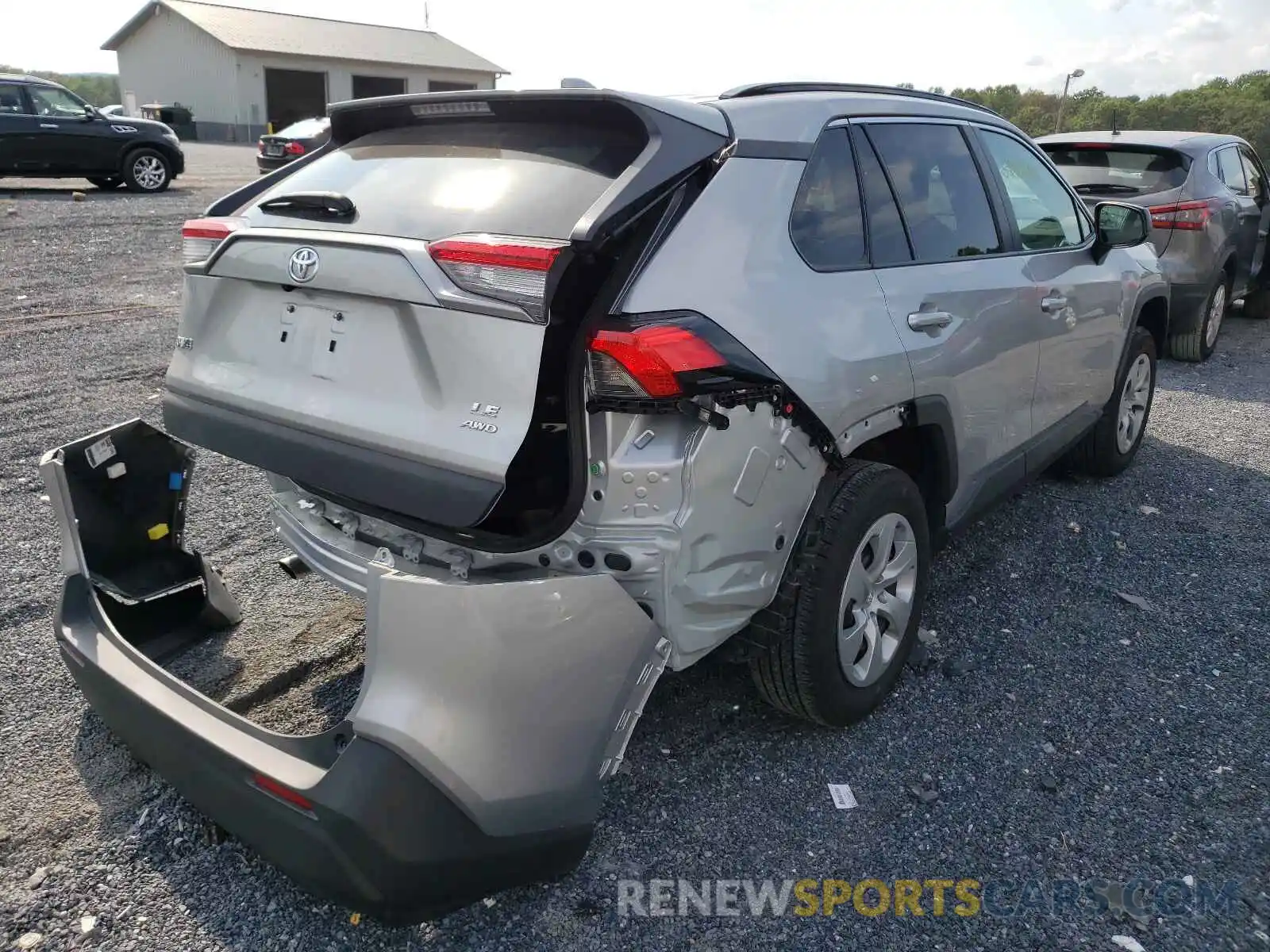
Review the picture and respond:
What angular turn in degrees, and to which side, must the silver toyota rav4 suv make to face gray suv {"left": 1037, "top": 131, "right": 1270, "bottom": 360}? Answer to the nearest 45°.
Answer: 0° — it already faces it

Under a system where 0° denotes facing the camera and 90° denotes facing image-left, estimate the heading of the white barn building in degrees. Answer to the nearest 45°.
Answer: approximately 315°

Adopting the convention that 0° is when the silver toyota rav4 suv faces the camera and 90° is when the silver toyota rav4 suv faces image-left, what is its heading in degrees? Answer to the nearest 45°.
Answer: approximately 225°

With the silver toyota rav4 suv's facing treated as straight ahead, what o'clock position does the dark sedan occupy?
The dark sedan is roughly at 10 o'clock from the silver toyota rav4 suv.

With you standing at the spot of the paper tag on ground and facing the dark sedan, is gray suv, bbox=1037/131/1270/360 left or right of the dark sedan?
right

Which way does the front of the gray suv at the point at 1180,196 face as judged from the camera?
facing away from the viewer and to the right of the viewer

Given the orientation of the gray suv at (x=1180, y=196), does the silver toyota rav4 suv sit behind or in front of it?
behind
